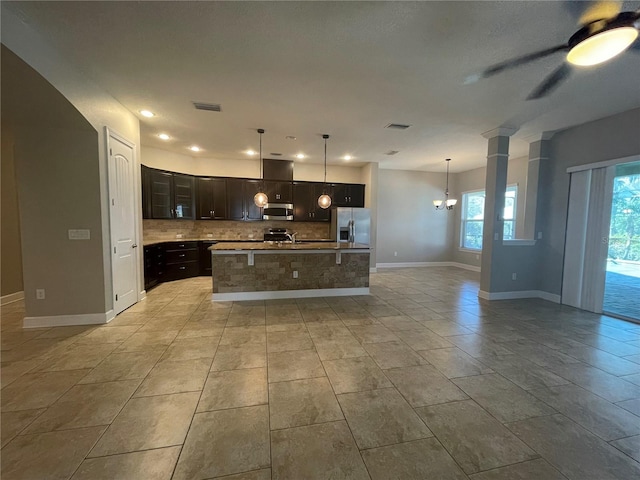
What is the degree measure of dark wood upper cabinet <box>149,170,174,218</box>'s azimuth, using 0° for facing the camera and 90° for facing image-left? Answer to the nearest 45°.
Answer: approximately 315°

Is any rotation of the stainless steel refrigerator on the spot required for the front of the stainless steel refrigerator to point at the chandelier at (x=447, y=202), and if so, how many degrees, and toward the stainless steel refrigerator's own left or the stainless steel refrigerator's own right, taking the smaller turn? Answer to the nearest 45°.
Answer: approximately 90° to the stainless steel refrigerator's own left

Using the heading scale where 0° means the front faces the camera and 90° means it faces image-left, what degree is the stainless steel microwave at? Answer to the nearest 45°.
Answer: approximately 0°

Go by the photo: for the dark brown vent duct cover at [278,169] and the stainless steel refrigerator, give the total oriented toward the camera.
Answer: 2

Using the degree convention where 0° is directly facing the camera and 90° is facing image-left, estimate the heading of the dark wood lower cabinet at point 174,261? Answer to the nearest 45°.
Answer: approximately 315°
